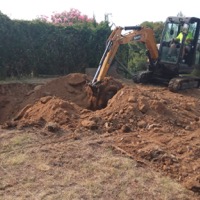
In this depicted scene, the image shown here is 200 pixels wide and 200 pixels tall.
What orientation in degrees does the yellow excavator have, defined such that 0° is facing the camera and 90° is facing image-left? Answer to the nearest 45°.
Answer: approximately 45°
